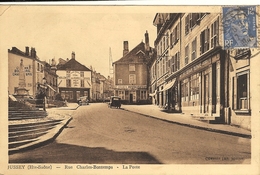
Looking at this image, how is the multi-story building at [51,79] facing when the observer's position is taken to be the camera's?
facing to the right of the viewer

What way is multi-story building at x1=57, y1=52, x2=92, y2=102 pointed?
toward the camera

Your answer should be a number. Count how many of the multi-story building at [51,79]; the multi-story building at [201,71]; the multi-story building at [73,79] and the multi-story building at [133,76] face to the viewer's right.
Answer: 1

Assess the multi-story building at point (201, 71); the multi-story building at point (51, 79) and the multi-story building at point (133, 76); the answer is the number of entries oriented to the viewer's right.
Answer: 1

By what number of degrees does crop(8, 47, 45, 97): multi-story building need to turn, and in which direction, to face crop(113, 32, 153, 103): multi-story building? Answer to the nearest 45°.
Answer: approximately 45° to its left

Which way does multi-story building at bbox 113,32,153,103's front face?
toward the camera

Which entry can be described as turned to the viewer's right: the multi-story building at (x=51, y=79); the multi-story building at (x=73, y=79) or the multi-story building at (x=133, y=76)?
the multi-story building at (x=51, y=79)

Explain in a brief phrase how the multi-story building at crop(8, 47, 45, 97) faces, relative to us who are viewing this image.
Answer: facing the viewer and to the right of the viewer

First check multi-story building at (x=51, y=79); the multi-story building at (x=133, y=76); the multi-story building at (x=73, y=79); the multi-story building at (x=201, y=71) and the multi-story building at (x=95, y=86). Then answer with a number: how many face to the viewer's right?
2
